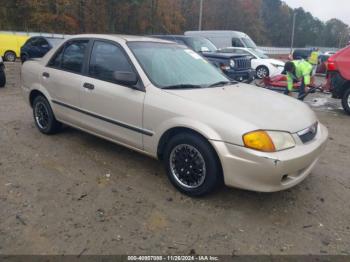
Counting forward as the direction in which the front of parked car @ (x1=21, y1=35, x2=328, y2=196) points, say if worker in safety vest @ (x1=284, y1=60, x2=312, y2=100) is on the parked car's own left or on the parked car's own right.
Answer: on the parked car's own left

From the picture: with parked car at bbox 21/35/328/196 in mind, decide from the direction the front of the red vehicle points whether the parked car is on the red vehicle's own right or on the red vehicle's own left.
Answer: on the red vehicle's own right

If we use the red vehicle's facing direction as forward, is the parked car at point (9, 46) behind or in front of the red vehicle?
behind

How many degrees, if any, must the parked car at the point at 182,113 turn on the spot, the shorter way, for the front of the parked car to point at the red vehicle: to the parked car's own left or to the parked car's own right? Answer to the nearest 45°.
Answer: approximately 90° to the parked car's own left
